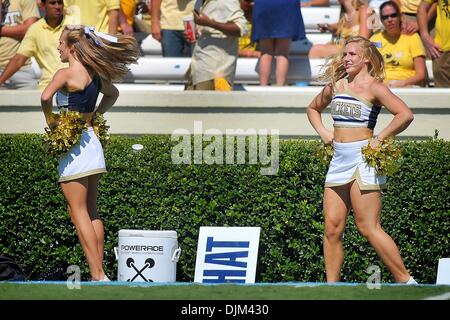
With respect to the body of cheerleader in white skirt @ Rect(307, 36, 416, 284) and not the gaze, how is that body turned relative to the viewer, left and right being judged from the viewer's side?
facing the viewer and to the left of the viewer

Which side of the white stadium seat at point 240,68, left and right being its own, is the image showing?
front

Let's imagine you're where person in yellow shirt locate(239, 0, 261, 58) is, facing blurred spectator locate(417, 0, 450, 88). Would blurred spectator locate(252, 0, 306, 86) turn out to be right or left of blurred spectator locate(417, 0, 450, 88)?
right

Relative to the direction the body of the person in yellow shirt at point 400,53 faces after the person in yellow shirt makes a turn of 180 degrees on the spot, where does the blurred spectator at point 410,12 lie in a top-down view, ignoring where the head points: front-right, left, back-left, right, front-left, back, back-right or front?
front

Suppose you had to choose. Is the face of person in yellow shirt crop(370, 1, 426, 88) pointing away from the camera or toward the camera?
toward the camera

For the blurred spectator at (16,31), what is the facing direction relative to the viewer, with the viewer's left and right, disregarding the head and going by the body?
facing the viewer

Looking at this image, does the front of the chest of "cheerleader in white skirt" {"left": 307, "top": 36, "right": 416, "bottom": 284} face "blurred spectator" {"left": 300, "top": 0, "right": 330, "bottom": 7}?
no

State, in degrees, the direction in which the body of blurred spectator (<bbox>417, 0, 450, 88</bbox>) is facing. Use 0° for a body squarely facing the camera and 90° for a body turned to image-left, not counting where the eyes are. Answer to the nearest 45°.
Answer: approximately 0°
